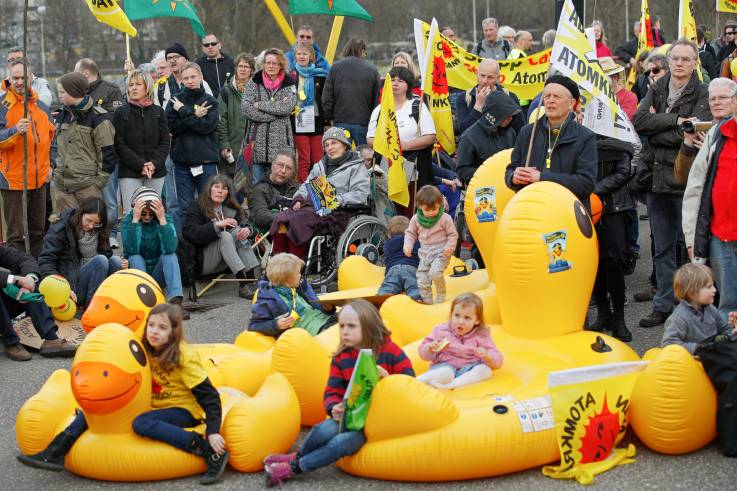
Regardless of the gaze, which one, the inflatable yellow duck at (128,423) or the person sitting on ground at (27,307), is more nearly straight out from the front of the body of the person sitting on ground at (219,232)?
the inflatable yellow duck

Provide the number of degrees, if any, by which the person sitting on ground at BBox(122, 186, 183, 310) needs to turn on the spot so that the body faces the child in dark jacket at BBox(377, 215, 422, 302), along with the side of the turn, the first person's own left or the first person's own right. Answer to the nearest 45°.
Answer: approximately 45° to the first person's own left

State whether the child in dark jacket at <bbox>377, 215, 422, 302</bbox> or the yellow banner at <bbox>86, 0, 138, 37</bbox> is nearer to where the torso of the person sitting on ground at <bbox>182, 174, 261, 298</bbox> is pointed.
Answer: the child in dark jacket

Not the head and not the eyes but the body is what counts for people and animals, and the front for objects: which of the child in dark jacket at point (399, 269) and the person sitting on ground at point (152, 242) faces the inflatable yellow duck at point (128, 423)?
the person sitting on ground

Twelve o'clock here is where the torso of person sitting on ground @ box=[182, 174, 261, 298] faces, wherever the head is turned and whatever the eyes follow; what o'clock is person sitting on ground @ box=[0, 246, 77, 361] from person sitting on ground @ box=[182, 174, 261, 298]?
person sitting on ground @ box=[0, 246, 77, 361] is roughly at 3 o'clock from person sitting on ground @ box=[182, 174, 261, 298].

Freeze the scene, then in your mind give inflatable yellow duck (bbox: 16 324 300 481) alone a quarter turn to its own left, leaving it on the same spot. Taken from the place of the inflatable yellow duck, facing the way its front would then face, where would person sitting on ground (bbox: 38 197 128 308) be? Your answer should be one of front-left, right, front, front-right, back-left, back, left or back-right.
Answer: back-left

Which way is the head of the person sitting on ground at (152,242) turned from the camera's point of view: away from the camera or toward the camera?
toward the camera

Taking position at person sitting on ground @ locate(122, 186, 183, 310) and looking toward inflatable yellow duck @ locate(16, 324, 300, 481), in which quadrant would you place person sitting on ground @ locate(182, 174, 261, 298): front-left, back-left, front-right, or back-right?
back-left

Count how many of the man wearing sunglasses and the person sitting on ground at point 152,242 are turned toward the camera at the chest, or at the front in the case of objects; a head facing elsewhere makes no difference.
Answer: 2

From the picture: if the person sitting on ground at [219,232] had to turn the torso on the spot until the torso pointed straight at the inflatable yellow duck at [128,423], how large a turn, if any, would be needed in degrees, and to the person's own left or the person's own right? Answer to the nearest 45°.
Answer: approximately 45° to the person's own right

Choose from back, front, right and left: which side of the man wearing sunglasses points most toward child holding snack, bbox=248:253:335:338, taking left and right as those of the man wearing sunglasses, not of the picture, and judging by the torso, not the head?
front

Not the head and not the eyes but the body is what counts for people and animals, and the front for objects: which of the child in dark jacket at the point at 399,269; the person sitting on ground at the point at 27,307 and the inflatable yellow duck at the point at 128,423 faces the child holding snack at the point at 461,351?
the person sitting on ground

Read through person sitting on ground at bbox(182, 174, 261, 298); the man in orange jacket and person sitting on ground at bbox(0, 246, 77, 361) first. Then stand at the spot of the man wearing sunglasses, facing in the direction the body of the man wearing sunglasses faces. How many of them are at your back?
0

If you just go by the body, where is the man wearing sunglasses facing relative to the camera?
toward the camera

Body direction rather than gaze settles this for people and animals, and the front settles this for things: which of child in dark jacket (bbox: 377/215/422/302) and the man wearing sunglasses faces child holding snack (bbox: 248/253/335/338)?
the man wearing sunglasses

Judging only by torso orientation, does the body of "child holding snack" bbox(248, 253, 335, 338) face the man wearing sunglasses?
no

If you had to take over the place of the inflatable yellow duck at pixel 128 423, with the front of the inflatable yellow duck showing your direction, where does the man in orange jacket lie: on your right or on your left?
on your right

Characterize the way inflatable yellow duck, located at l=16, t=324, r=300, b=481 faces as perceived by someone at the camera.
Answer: facing the viewer and to the left of the viewer

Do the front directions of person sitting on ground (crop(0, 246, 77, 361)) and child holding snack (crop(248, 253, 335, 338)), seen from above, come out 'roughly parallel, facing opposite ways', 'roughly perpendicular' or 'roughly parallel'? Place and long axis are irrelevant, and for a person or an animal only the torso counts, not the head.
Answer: roughly parallel
